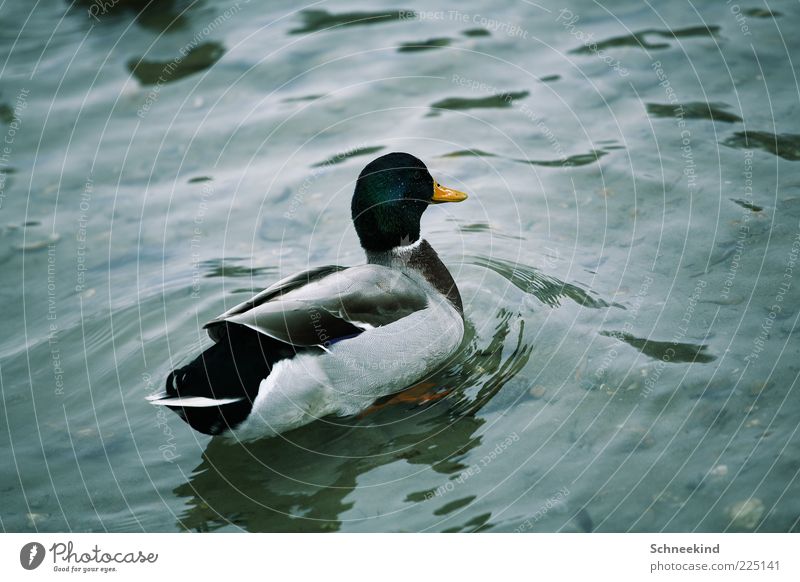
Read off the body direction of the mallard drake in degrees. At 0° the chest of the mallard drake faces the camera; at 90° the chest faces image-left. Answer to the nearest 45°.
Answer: approximately 225°
